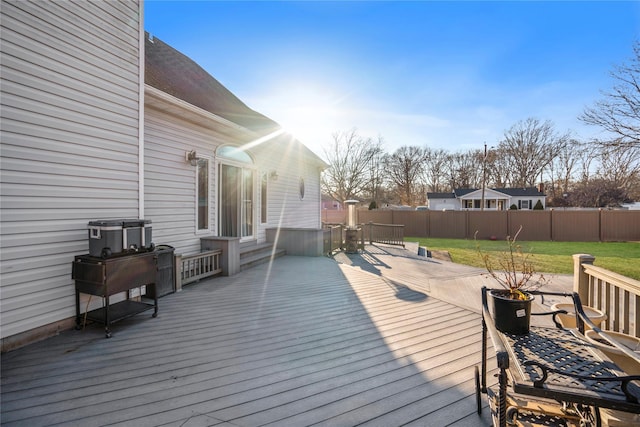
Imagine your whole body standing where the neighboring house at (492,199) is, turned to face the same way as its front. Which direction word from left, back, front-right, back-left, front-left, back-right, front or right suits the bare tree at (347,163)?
front-right

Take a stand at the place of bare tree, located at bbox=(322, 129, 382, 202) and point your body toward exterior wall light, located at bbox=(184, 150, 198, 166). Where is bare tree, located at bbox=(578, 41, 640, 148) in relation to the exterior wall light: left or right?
left

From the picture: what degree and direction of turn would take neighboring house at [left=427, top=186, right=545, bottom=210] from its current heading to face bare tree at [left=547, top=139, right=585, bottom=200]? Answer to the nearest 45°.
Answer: approximately 135° to its left

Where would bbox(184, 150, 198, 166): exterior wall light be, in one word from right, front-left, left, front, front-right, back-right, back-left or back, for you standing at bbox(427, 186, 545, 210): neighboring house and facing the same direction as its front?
front

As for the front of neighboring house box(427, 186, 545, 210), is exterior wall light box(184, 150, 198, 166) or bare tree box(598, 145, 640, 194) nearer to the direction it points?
the exterior wall light

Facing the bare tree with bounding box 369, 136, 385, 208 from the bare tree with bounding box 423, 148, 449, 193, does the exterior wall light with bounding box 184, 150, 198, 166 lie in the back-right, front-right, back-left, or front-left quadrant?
front-left

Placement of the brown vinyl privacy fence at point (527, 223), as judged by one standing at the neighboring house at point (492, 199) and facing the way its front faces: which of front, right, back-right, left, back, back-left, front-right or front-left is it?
front

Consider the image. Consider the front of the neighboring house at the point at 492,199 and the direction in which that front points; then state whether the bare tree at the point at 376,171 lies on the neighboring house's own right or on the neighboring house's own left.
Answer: on the neighboring house's own right

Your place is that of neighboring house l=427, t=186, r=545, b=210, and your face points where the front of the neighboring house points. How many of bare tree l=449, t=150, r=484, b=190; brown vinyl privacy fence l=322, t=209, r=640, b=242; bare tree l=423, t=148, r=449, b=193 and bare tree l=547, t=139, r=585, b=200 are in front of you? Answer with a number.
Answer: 1

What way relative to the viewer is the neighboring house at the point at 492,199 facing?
toward the camera

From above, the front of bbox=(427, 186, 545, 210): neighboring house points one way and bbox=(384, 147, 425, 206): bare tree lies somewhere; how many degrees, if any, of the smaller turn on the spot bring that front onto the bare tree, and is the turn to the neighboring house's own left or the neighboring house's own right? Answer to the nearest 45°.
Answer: approximately 90° to the neighboring house's own right

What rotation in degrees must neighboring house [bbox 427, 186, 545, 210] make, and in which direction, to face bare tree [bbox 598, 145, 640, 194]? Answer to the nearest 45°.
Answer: approximately 45° to its left

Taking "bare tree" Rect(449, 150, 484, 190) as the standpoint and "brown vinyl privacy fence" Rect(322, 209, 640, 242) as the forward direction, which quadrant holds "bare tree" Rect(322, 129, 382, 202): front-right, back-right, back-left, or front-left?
front-right
